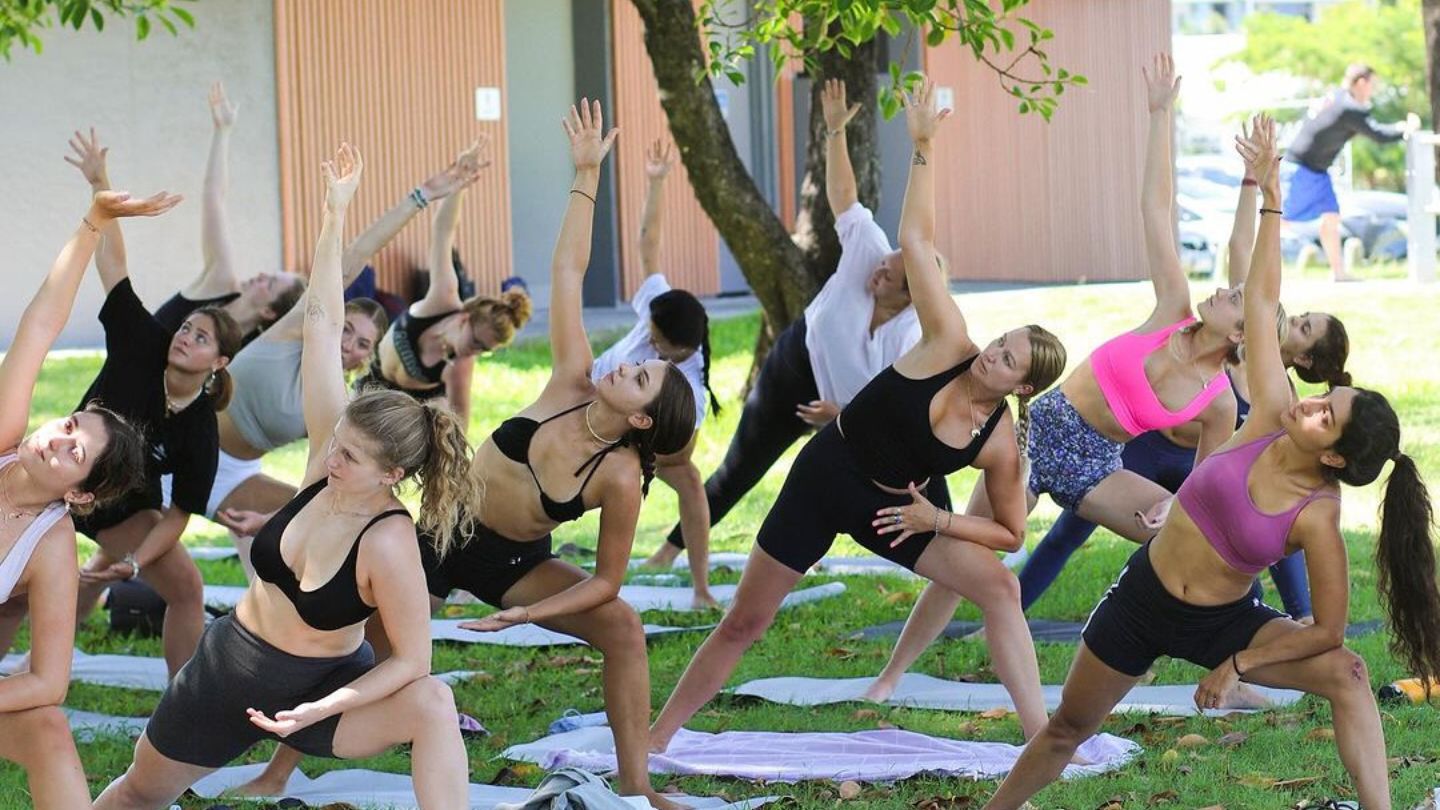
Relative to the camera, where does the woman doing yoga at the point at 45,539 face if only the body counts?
toward the camera

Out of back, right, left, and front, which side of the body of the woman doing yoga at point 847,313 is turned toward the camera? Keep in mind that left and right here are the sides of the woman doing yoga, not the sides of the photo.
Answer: front

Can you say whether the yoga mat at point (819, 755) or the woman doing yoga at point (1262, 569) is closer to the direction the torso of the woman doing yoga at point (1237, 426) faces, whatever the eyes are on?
the woman doing yoga

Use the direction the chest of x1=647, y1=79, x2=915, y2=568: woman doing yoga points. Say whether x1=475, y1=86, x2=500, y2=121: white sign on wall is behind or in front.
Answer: behind

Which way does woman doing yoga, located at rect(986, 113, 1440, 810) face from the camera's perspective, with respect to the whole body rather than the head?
toward the camera

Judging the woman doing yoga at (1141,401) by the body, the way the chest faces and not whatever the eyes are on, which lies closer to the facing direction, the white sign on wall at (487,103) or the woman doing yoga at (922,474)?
the woman doing yoga

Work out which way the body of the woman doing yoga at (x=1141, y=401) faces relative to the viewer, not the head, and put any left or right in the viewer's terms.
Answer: facing the viewer
